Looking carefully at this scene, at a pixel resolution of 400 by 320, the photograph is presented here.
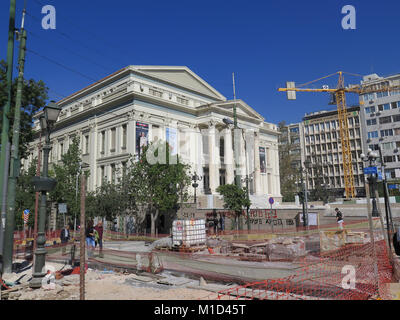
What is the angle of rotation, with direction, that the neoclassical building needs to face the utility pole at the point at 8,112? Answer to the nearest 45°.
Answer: approximately 45° to its right

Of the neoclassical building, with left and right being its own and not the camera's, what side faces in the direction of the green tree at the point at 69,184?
right

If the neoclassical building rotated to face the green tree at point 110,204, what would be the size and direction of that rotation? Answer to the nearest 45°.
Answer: approximately 45° to its right

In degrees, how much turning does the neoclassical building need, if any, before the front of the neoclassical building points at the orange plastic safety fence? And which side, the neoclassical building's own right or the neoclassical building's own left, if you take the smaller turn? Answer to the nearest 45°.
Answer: approximately 45° to the neoclassical building's own right

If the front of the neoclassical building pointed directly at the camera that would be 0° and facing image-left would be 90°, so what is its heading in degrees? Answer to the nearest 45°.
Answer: approximately 315°

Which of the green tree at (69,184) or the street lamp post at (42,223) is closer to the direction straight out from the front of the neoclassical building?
the street lamp post

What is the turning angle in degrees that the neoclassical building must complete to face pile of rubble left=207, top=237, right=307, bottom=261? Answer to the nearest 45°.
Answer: approximately 45° to its right
